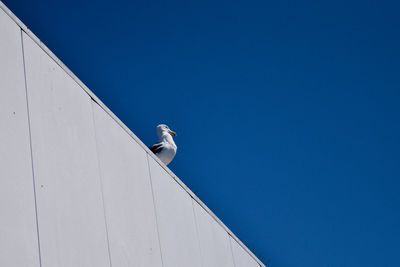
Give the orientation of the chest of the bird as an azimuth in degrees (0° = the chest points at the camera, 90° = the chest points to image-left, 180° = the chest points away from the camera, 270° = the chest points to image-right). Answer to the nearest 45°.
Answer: approximately 270°
